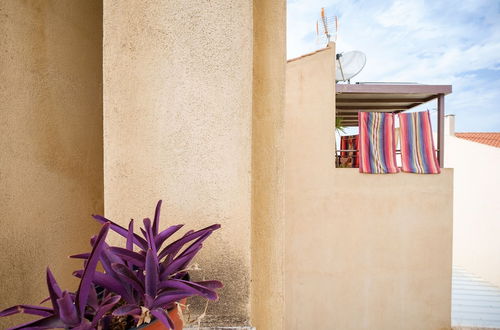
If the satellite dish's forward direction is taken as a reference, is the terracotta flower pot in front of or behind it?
in front

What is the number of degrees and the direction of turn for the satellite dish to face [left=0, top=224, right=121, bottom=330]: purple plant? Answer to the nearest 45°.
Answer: approximately 45° to its left

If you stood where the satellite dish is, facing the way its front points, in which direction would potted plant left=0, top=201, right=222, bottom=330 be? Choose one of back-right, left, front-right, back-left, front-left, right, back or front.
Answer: front-left

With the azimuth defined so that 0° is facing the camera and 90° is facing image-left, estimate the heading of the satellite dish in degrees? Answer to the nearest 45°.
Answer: approximately 45°
